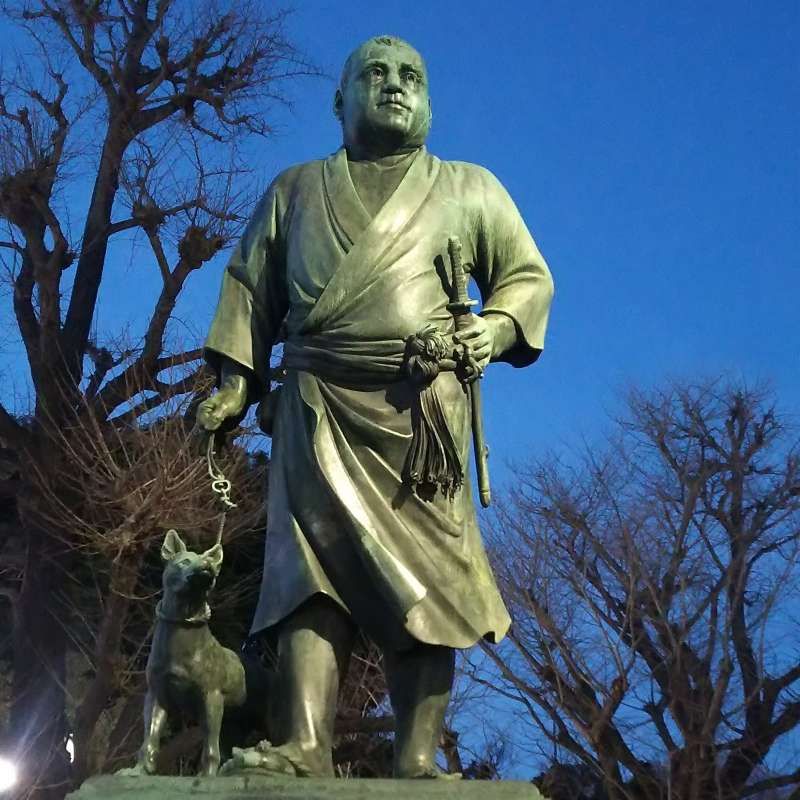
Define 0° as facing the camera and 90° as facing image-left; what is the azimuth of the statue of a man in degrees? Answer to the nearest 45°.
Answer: approximately 0°
